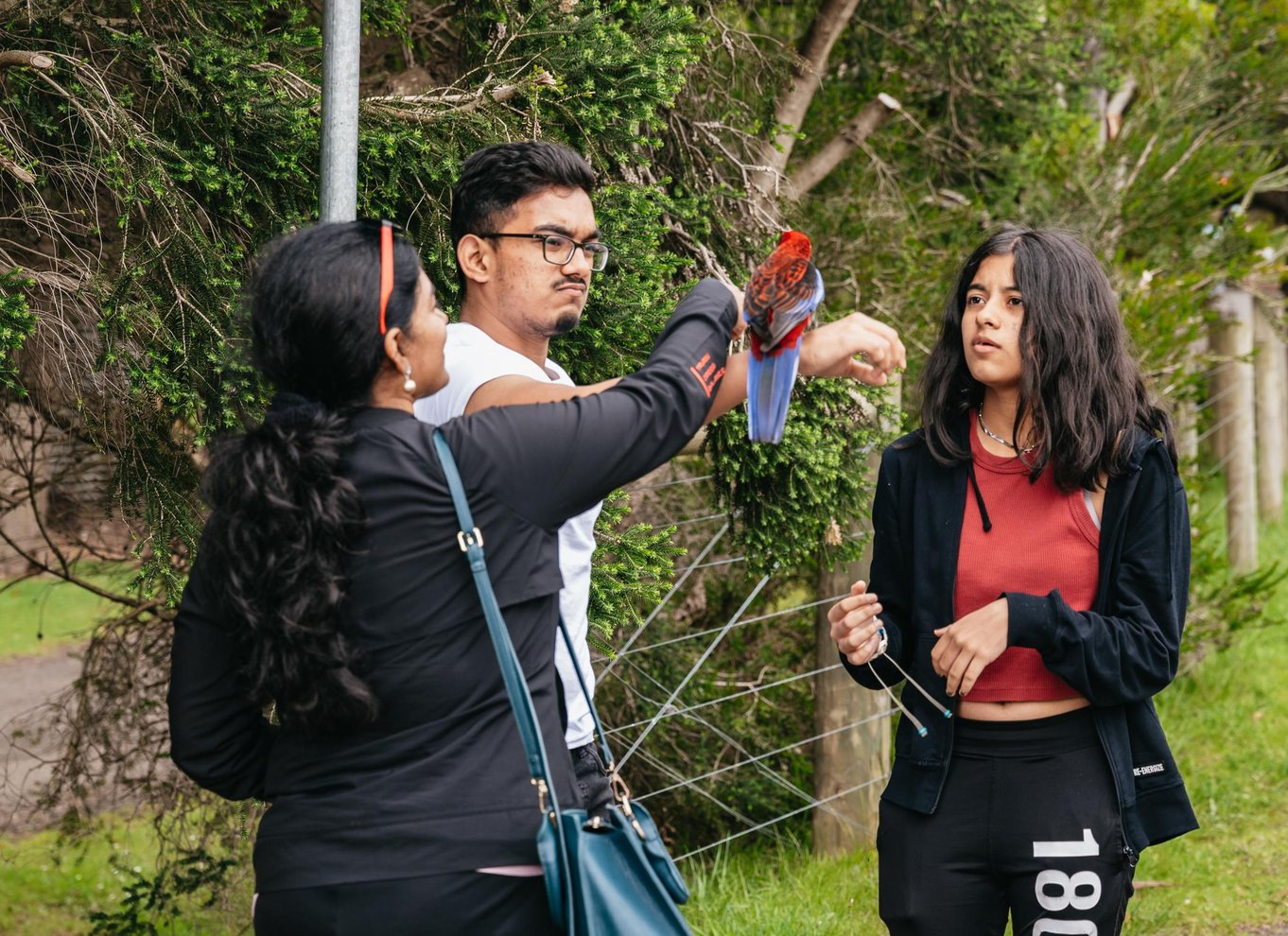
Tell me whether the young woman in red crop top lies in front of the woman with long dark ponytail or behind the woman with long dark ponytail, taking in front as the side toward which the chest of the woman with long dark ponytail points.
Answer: in front

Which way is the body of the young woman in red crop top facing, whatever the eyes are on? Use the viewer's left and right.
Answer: facing the viewer and to the left of the viewer

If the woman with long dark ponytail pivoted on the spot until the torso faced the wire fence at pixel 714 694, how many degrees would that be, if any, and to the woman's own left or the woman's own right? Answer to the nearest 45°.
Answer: approximately 45° to the woman's own left

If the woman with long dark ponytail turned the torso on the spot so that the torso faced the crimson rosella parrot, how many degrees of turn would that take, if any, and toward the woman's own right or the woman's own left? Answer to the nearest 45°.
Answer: approximately 45° to the woman's own right

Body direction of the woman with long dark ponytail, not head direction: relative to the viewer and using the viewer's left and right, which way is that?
facing away from the viewer and to the right of the viewer

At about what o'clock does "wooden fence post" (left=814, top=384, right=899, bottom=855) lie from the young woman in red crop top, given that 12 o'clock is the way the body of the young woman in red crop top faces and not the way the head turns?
The wooden fence post is roughly at 4 o'clock from the young woman in red crop top.

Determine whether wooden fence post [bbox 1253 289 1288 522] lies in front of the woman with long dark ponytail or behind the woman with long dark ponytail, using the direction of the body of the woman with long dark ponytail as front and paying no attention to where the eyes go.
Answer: in front

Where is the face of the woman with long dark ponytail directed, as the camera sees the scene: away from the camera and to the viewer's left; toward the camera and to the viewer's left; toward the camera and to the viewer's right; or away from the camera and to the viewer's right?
away from the camera and to the viewer's right

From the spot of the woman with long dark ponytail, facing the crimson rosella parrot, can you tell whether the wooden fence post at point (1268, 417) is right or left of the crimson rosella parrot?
left

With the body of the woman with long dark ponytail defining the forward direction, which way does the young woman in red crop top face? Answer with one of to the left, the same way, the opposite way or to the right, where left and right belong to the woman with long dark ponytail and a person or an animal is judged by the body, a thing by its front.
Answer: the opposite way
